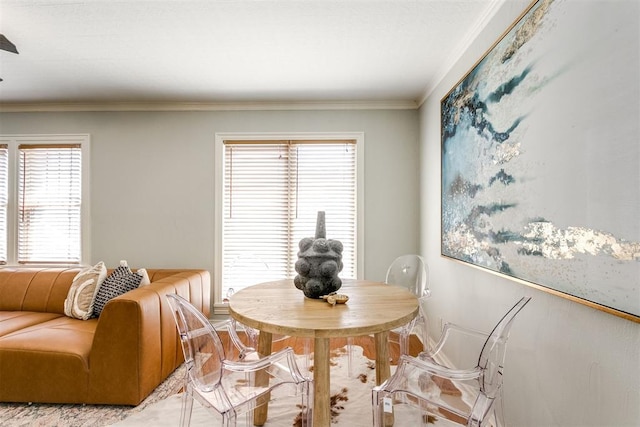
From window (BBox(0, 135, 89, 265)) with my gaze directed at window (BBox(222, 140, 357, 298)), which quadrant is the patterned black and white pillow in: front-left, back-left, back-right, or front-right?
front-right

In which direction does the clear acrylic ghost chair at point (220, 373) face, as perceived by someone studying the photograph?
facing away from the viewer and to the right of the viewer

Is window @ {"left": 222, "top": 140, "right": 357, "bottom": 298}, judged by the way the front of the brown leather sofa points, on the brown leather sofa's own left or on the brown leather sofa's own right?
on the brown leather sofa's own left

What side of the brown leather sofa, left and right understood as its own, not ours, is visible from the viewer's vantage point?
front

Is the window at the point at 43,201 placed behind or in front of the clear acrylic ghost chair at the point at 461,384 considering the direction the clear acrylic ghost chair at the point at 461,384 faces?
in front

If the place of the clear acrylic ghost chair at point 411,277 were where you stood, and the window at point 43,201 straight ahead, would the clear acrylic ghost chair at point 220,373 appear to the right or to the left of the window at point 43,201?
left

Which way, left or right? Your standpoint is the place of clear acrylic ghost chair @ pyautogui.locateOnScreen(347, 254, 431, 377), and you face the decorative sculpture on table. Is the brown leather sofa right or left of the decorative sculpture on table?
right

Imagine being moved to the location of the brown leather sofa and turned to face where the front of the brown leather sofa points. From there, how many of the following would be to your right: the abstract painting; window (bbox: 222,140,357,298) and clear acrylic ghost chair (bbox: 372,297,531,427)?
0

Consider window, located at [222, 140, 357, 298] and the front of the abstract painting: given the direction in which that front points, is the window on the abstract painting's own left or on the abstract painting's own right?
on the abstract painting's own right

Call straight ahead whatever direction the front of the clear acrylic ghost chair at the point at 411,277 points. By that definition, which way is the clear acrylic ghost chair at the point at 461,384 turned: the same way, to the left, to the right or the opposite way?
to the right

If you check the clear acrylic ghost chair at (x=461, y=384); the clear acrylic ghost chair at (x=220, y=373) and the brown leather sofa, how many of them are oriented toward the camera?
1

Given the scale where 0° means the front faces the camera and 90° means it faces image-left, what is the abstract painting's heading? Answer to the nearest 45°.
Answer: approximately 45°

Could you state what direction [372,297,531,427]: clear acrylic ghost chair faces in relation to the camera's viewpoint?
facing away from the viewer and to the left of the viewer
